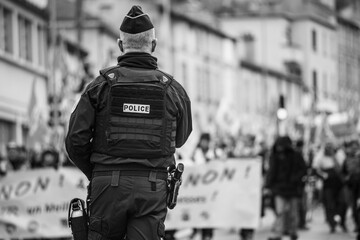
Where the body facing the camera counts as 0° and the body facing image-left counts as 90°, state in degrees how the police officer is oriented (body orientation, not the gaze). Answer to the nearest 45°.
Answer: approximately 180°

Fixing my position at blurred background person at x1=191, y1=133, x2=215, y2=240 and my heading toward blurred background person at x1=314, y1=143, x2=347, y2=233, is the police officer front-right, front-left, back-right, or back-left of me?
back-right
